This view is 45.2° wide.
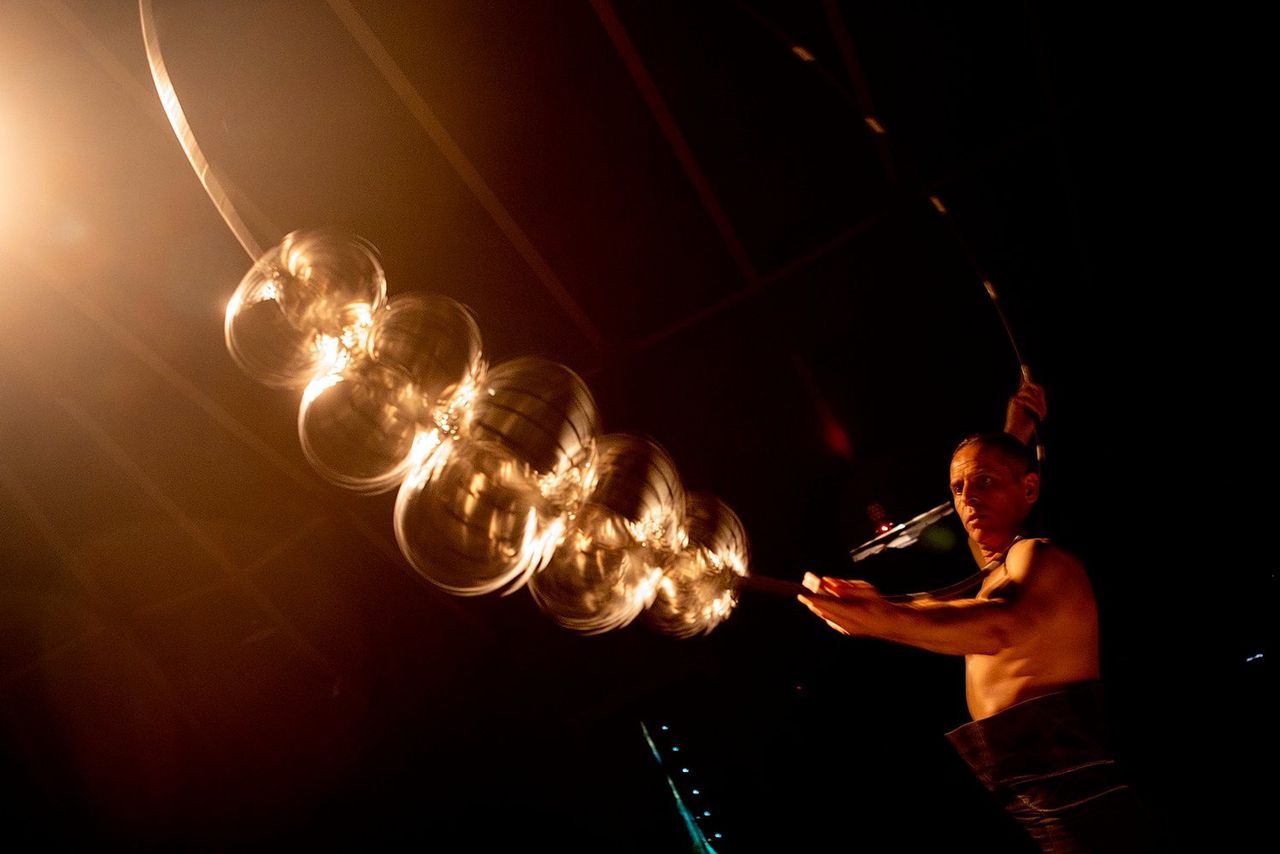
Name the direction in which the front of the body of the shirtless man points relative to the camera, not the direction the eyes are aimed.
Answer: to the viewer's left

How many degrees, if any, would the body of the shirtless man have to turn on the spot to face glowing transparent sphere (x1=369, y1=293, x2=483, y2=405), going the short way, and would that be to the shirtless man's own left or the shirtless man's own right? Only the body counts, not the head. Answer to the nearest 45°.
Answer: approximately 45° to the shirtless man's own left

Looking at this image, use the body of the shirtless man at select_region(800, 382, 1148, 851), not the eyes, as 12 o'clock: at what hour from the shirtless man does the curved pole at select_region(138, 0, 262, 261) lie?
The curved pole is roughly at 10 o'clock from the shirtless man.

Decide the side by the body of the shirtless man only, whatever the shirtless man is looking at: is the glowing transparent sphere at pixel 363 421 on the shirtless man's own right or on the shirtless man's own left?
on the shirtless man's own left

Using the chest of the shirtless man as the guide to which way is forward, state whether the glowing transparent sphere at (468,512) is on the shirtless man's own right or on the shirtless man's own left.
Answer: on the shirtless man's own left
